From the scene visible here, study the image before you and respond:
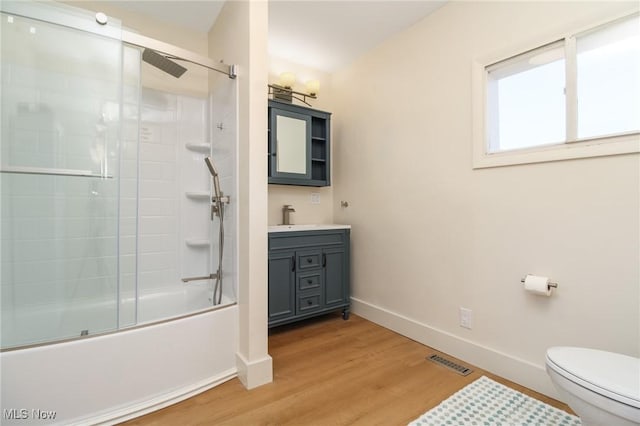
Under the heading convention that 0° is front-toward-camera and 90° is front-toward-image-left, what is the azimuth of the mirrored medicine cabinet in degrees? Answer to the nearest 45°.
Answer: approximately 315°

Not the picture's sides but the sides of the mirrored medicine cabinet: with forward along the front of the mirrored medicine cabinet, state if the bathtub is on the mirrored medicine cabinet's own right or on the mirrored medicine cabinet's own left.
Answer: on the mirrored medicine cabinet's own right

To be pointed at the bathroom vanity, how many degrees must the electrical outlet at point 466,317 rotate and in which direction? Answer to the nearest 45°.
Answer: approximately 45° to its right

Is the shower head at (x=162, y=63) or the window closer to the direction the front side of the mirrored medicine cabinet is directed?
the window

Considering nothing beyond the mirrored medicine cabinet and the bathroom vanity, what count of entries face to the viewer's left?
0

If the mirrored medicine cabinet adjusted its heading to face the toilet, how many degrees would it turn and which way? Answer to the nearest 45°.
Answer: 0° — it already faces it

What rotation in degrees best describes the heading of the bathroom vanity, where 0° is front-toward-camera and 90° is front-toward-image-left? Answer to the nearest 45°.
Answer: approximately 315°

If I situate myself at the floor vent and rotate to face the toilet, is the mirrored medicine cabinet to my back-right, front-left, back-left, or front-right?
back-right

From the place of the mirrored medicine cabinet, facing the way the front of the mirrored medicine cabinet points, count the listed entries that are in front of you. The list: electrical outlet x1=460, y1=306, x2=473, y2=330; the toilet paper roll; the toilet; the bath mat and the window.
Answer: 5

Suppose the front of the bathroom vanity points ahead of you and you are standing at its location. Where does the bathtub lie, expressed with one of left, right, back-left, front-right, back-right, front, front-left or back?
right
